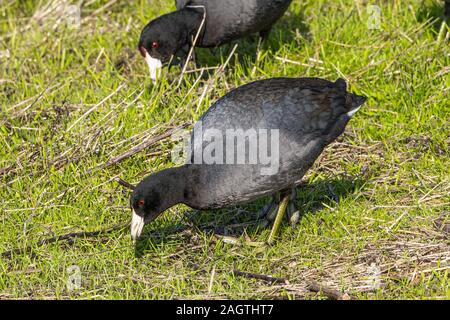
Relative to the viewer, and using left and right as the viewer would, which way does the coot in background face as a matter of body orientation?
facing to the left of the viewer

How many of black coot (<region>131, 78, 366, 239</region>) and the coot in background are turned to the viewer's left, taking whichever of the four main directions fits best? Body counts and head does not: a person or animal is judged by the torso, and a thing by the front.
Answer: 2

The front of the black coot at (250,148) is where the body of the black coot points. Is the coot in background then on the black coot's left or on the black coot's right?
on the black coot's right

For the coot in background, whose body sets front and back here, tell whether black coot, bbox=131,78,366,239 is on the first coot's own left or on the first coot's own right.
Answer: on the first coot's own left

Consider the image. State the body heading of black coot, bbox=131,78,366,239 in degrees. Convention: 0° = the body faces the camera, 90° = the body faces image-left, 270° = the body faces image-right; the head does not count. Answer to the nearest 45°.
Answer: approximately 90°
